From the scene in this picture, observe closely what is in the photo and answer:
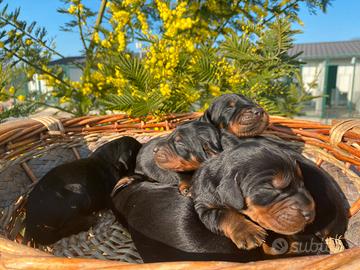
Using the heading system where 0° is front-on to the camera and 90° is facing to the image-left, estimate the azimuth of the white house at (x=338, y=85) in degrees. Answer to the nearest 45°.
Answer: approximately 0°

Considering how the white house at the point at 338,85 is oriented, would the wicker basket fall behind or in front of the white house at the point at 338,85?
in front

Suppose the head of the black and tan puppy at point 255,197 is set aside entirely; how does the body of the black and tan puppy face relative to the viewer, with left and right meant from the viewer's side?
facing the viewer and to the right of the viewer

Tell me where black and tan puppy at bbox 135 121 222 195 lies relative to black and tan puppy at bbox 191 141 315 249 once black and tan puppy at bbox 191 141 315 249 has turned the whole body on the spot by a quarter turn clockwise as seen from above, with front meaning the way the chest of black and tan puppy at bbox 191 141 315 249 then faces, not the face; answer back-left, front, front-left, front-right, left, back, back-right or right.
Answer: right

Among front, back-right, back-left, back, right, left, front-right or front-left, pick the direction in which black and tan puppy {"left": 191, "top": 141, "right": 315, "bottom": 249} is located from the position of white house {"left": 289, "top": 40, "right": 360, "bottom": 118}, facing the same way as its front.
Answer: front

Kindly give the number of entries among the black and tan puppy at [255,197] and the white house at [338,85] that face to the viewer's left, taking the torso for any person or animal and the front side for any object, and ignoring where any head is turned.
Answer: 0

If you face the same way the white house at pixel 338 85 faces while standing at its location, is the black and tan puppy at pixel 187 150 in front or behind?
in front

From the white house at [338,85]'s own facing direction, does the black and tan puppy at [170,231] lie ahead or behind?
ahead
